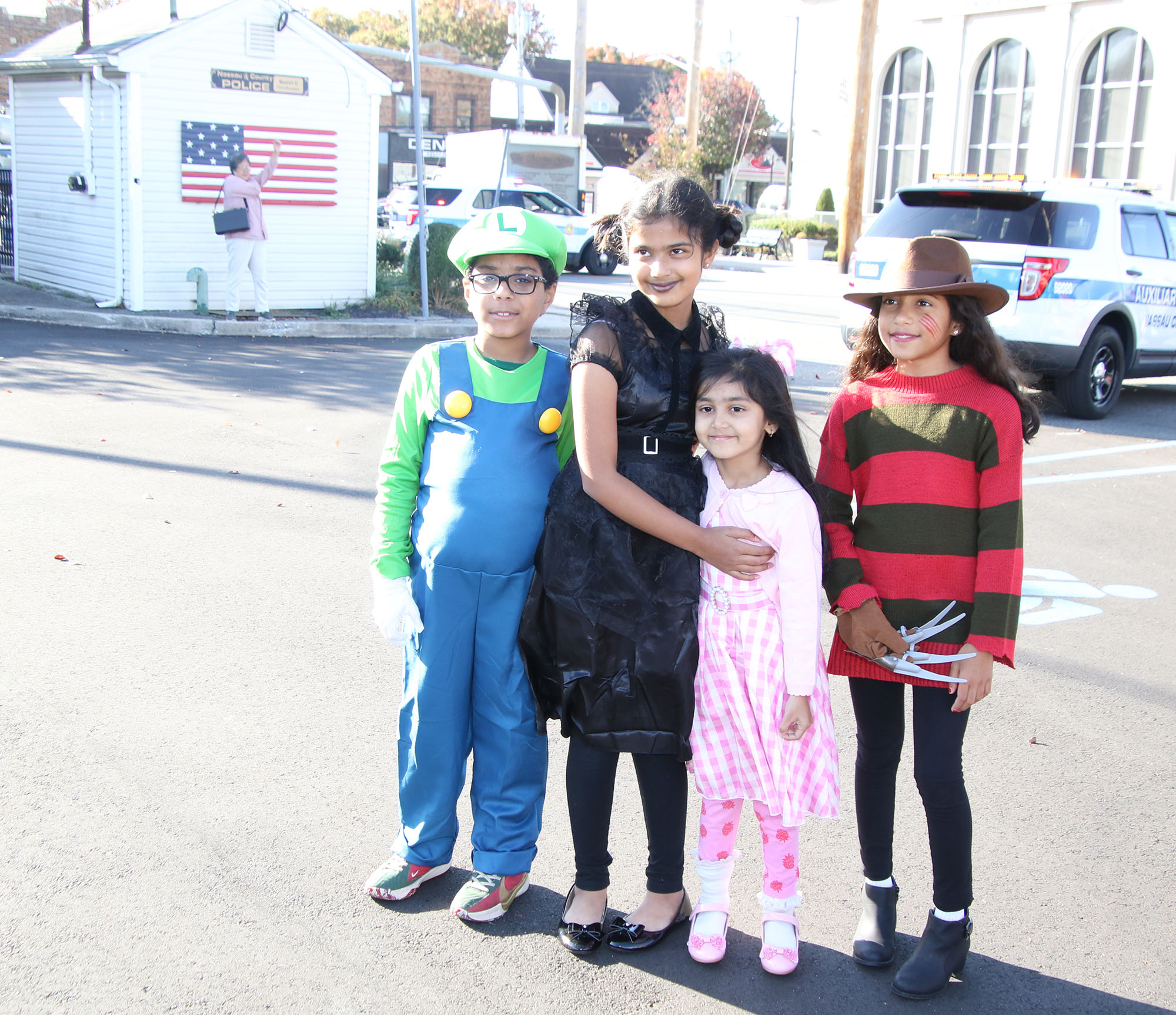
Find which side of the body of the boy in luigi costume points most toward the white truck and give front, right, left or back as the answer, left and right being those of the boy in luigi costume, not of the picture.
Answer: back

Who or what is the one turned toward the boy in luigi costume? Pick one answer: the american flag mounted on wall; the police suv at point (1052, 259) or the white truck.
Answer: the american flag mounted on wall

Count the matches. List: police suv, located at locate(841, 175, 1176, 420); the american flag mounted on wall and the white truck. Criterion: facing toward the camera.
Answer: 1

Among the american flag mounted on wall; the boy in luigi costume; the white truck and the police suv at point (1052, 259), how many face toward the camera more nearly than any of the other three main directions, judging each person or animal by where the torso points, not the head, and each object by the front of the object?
2

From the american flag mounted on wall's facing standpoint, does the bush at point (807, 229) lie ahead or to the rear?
to the rear

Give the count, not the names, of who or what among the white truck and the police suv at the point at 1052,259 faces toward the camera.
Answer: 0

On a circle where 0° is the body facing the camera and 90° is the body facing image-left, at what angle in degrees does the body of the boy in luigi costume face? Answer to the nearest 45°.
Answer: approximately 0°

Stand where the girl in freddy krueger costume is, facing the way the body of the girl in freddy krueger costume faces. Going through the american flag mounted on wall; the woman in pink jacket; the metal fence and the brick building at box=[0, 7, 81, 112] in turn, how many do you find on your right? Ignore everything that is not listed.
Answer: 4

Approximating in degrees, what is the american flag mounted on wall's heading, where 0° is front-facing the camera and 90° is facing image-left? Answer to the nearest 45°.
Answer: approximately 0°

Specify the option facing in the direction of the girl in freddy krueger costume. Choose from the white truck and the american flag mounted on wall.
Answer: the american flag mounted on wall
